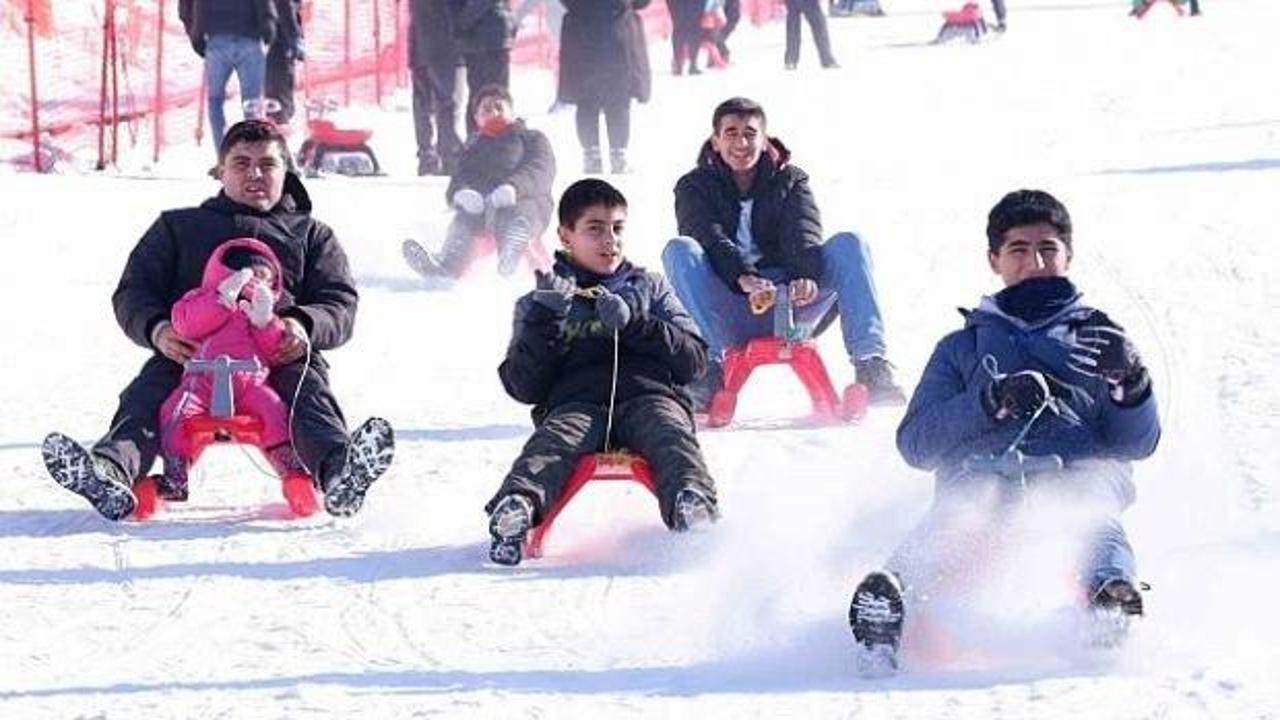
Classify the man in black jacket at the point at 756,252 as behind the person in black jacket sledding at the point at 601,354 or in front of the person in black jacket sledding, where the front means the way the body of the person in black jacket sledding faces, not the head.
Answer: behind

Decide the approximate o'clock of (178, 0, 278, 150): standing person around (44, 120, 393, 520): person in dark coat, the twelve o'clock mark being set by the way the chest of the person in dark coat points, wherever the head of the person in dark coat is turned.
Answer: The standing person is roughly at 6 o'clock from the person in dark coat.

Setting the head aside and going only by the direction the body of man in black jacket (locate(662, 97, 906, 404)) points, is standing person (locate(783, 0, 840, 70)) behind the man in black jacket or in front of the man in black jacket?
behind

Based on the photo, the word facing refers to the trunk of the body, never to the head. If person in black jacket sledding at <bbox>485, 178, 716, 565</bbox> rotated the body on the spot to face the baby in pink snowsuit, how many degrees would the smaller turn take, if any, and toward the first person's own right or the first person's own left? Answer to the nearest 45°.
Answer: approximately 90° to the first person's own right

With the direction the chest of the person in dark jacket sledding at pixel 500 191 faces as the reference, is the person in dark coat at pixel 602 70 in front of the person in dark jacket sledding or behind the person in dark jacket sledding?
behind
